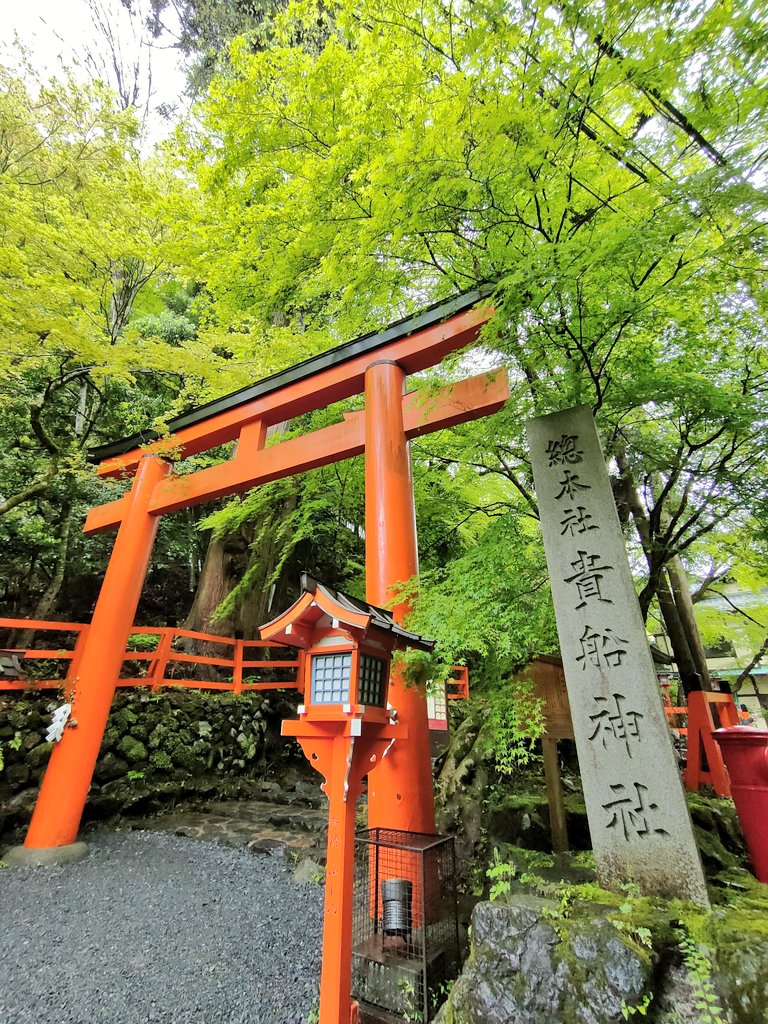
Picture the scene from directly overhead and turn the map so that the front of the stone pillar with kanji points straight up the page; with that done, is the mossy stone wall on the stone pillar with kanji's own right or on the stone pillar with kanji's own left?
on the stone pillar with kanji's own right

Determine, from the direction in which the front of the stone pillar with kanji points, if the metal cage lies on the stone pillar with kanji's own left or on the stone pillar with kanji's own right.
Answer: on the stone pillar with kanji's own right

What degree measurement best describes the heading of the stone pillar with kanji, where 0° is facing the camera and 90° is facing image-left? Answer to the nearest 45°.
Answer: approximately 0°

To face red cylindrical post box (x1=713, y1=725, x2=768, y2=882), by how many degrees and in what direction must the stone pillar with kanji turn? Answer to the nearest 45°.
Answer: approximately 135° to its left

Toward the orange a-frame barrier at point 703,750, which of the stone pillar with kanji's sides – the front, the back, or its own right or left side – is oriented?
back

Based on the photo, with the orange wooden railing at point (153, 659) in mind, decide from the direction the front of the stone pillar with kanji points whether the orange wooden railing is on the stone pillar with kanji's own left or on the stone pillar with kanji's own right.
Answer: on the stone pillar with kanji's own right
